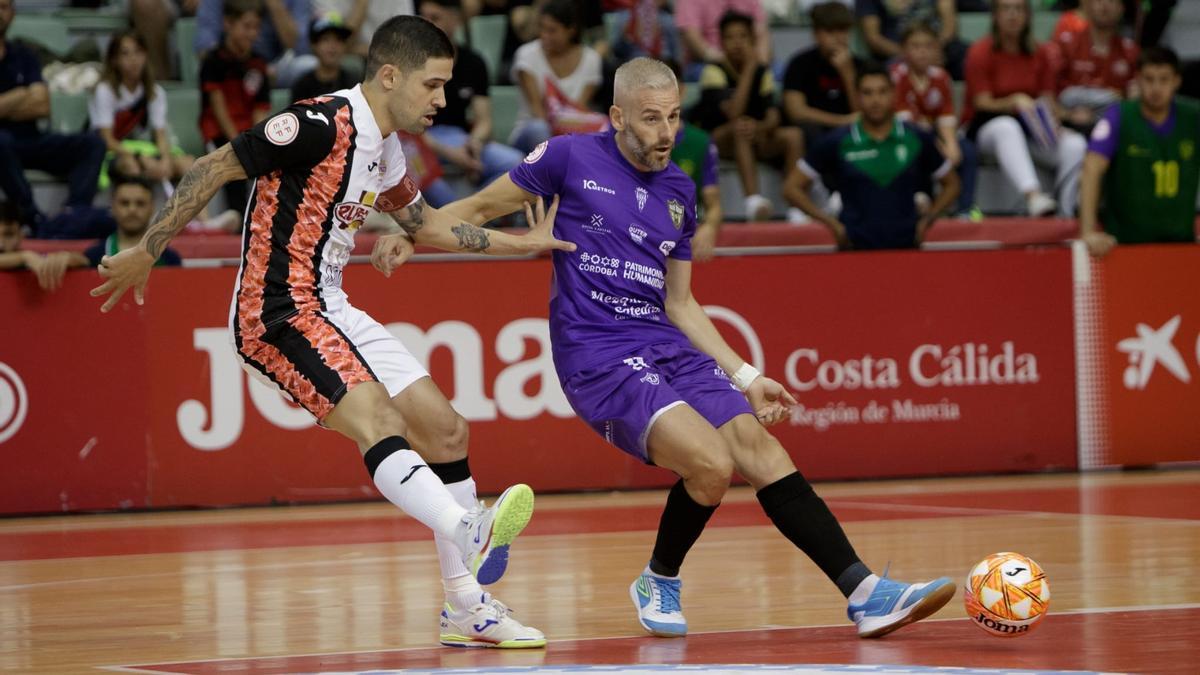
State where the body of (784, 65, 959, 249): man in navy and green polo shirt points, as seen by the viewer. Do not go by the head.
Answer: toward the camera

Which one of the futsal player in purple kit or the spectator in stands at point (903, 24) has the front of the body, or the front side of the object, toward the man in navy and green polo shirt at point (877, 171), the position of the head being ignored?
the spectator in stands at point (903, 24)

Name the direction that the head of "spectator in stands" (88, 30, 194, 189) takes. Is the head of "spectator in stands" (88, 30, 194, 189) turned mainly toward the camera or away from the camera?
toward the camera

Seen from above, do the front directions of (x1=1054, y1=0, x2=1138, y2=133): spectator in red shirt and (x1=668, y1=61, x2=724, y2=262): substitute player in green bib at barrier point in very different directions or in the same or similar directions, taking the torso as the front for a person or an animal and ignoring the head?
same or similar directions

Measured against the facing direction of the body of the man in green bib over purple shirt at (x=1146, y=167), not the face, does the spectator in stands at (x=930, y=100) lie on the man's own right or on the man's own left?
on the man's own right

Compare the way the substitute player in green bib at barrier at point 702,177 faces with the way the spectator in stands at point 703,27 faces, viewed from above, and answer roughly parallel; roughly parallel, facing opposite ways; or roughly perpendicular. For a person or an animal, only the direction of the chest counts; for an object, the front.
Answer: roughly parallel

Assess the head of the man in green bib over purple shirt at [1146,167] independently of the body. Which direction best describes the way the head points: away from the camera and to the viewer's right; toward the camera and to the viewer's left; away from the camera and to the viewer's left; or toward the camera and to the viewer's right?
toward the camera and to the viewer's left

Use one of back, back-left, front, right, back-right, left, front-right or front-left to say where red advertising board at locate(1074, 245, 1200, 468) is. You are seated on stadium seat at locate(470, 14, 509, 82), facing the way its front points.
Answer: front-left

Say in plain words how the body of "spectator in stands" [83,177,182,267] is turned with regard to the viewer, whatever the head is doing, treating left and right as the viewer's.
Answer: facing the viewer

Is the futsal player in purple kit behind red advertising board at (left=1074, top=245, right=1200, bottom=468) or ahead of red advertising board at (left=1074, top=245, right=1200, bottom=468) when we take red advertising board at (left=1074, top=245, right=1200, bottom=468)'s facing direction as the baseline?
ahead

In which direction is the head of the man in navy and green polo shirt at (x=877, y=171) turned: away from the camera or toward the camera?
toward the camera

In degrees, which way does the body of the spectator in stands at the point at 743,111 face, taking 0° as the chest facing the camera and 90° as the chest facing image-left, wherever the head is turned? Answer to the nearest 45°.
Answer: approximately 0°
